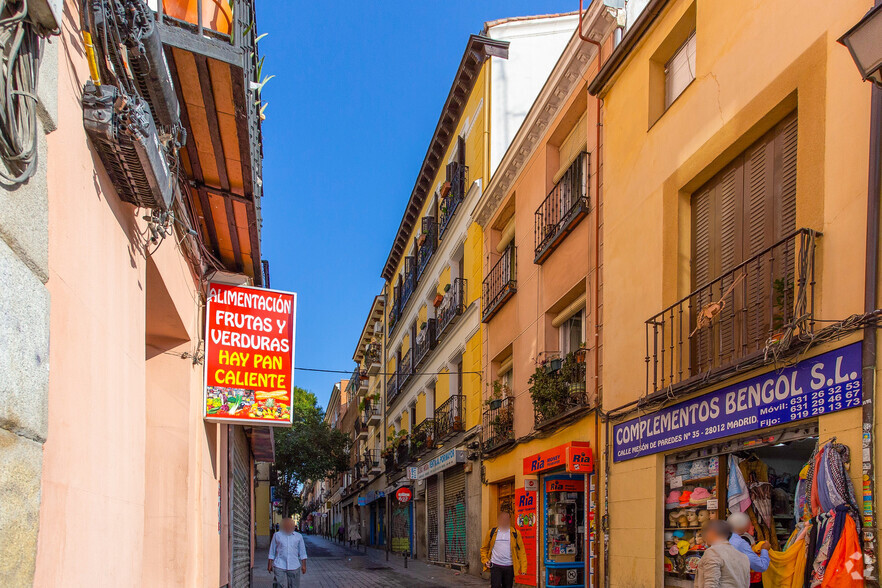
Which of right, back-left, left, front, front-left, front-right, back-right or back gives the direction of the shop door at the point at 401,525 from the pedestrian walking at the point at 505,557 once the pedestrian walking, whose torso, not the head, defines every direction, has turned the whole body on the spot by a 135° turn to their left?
front-left

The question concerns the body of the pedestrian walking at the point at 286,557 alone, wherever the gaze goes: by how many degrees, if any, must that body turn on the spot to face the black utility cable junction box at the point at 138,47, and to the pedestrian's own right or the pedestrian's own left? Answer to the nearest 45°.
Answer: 0° — they already face it

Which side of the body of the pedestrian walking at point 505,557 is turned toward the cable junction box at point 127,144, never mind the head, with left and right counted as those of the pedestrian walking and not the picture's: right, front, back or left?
front

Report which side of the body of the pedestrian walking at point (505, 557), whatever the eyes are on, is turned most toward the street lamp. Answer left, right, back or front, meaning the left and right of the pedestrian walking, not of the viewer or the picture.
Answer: front

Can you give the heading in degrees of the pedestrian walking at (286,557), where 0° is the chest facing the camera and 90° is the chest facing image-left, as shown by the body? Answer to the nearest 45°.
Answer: approximately 0°

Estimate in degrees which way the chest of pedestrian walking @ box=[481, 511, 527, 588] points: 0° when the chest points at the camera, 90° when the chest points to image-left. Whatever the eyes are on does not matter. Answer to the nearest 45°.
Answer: approximately 0°

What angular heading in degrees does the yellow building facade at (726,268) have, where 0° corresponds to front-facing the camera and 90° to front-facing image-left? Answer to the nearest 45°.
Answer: approximately 45°

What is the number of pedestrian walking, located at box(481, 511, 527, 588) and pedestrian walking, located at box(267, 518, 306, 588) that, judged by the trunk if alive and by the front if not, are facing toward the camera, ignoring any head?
2
